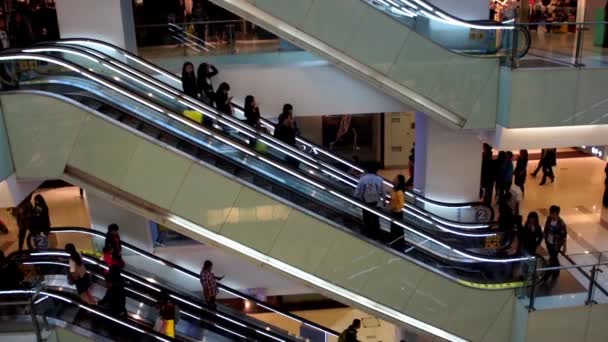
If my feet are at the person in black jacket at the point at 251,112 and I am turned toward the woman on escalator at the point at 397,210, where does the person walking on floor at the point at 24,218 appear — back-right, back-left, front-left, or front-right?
back-right

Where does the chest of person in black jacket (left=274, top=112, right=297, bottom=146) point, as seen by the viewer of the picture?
to the viewer's right

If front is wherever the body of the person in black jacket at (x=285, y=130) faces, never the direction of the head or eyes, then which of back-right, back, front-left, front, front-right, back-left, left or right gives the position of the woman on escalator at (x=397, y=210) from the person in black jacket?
front-right

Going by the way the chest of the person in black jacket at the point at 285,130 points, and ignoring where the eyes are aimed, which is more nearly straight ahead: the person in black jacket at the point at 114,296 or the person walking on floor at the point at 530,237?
the person walking on floor

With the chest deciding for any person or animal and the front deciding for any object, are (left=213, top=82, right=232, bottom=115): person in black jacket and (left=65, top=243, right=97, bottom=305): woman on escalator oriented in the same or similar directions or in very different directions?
very different directions

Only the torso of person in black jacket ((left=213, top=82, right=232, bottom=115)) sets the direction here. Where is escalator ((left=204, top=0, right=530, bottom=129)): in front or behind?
in front

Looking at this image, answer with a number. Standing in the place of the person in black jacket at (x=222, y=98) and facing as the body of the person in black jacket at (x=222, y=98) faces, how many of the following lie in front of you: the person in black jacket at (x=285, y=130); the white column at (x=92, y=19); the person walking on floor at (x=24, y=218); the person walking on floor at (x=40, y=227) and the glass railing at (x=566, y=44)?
2

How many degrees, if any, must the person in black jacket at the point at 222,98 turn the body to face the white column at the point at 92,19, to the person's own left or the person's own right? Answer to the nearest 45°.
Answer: approximately 135° to the person's own left

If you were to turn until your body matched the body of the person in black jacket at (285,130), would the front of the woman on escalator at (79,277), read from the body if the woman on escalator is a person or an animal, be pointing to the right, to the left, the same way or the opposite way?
the opposite way
